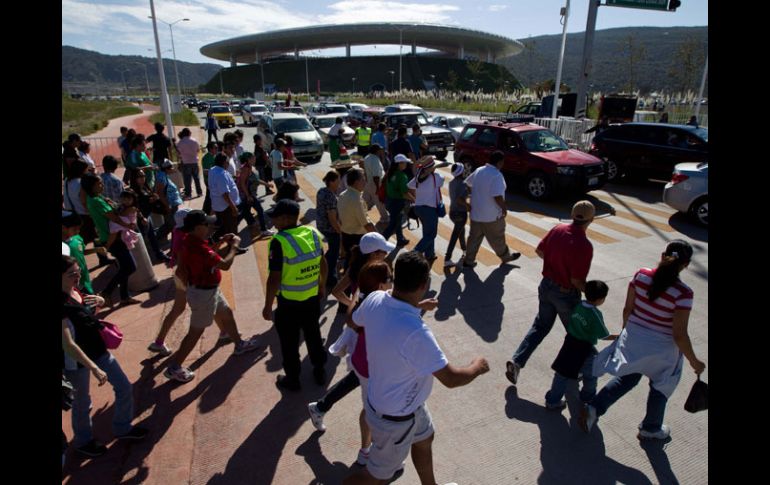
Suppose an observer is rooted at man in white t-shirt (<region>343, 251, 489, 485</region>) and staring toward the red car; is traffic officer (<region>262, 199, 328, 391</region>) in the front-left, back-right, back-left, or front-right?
front-left

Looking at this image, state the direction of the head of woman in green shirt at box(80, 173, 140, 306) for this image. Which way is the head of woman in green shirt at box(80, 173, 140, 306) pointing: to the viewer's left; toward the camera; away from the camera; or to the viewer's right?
to the viewer's right

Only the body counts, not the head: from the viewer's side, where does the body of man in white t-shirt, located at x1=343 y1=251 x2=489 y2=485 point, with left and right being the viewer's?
facing away from the viewer and to the right of the viewer

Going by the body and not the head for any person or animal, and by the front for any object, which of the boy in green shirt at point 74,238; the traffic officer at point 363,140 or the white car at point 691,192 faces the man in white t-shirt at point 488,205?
the boy in green shirt

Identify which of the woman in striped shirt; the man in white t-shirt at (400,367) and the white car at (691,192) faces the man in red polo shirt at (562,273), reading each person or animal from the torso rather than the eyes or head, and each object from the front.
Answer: the man in white t-shirt

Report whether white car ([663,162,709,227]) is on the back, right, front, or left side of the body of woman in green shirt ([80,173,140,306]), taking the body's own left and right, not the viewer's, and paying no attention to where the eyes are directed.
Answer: front

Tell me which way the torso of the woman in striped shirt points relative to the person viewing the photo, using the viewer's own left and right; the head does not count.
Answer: facing away from the viewer and to the right of the viewer
